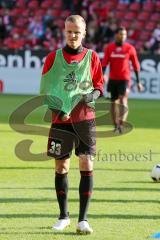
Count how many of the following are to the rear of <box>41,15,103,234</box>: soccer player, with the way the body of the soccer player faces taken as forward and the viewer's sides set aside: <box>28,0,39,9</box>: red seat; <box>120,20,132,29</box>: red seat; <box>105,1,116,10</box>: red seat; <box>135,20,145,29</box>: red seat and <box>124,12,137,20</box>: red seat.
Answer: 5

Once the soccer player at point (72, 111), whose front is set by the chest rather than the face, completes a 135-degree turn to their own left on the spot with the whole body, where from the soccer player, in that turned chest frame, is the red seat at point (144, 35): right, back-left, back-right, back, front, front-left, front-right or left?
front-left

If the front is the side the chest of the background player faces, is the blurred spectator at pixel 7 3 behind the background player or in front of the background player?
behind

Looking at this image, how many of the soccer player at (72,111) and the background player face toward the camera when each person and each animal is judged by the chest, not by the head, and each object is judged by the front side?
2

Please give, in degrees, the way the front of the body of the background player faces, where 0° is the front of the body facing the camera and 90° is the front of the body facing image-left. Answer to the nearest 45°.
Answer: approximately 0°

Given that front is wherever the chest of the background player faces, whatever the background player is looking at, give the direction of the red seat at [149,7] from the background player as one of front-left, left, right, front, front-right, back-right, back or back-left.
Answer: back

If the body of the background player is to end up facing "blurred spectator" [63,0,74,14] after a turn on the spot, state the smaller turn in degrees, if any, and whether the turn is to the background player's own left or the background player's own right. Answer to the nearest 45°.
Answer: approximately 180°

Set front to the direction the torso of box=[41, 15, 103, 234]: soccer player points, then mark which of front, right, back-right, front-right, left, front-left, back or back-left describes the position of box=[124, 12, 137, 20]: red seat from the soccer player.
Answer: back

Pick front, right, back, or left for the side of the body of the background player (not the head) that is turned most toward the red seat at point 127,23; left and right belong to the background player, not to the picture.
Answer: back

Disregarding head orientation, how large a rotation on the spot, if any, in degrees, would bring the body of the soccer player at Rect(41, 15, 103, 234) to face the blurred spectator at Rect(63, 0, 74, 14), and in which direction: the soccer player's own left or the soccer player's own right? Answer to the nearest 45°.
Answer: approximately 180°

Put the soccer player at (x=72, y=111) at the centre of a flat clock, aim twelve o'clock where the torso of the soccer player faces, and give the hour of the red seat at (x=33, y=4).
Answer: The red seat is roughly at 6 o'clock from the soccer player.
